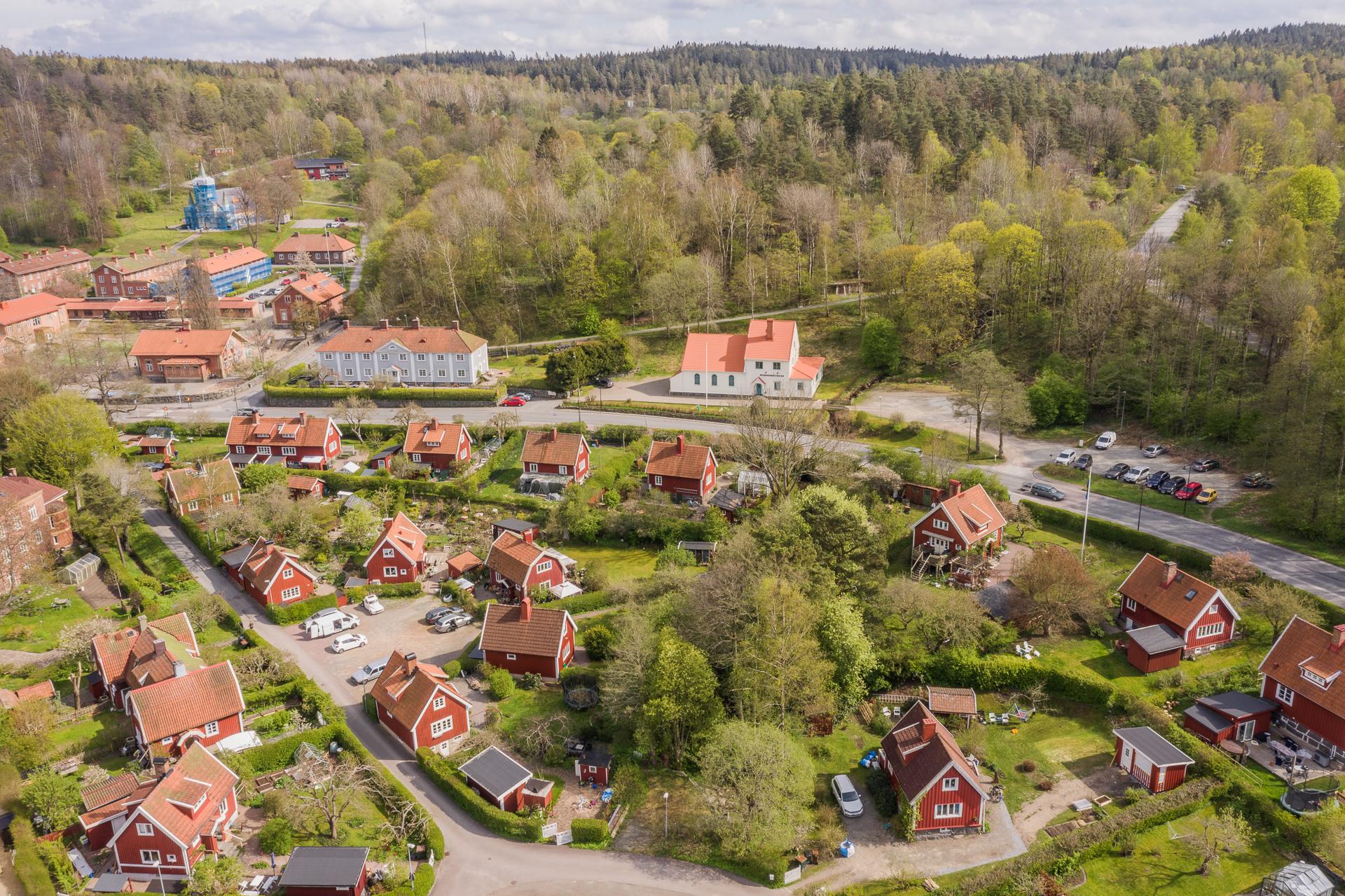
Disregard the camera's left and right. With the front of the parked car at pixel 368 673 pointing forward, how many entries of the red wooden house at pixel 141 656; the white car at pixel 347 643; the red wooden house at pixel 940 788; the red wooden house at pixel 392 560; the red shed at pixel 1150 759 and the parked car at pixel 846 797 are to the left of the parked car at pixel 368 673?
3

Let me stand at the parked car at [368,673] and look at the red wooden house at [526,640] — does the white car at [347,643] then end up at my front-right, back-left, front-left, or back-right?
back-left

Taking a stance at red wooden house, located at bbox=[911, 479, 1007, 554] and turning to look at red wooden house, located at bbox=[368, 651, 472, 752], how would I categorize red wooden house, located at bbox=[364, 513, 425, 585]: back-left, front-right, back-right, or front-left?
front-right

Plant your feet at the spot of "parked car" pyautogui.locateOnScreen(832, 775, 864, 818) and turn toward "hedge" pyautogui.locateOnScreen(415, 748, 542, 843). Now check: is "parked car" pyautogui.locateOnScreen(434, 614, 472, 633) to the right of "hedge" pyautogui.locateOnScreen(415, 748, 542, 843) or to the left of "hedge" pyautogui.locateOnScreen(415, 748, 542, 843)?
right
